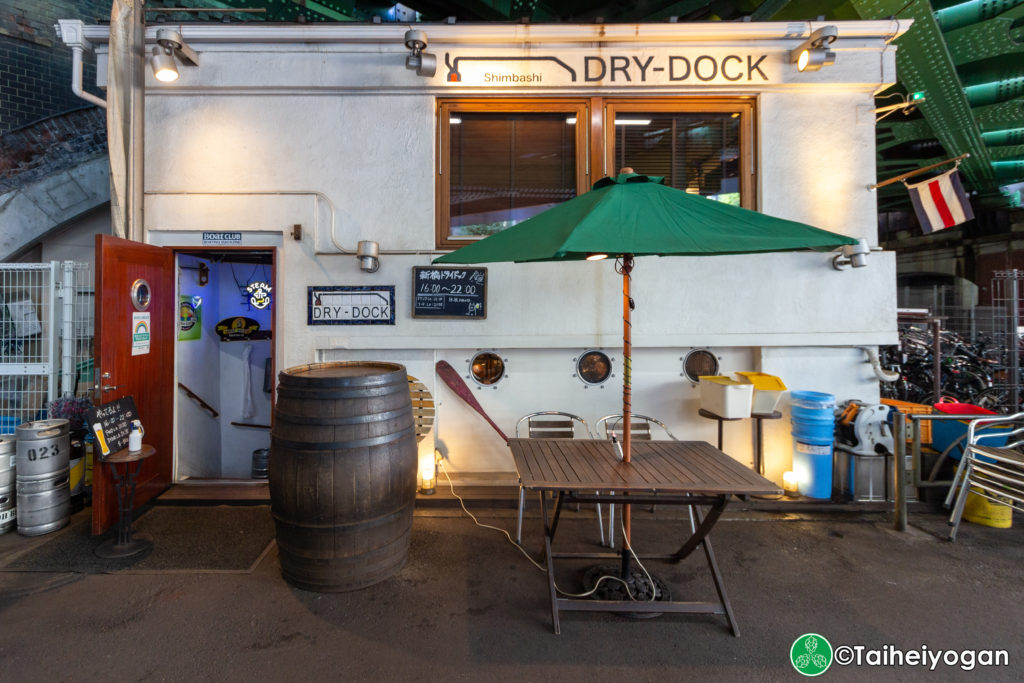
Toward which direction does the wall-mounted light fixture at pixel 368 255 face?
toward the camera

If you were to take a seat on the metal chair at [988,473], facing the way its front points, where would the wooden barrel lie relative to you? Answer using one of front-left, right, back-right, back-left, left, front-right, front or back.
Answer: front

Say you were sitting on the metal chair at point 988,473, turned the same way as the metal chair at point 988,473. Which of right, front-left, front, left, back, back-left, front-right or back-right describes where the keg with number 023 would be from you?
front

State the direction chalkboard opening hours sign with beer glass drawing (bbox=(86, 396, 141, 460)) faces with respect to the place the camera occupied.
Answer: facing the viewer

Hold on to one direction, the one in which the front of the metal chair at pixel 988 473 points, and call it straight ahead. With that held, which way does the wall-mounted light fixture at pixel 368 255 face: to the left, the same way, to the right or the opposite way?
to the left

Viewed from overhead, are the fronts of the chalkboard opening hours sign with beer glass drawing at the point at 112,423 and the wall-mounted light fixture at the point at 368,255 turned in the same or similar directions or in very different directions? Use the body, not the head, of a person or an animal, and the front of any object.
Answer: same or similar directions

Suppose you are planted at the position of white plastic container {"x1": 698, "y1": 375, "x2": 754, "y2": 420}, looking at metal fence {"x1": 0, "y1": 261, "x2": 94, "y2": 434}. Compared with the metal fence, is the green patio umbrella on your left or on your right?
left

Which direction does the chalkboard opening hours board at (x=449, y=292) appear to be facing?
toward the camera

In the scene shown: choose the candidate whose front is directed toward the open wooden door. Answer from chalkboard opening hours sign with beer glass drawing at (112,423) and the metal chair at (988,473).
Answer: the metal chair
